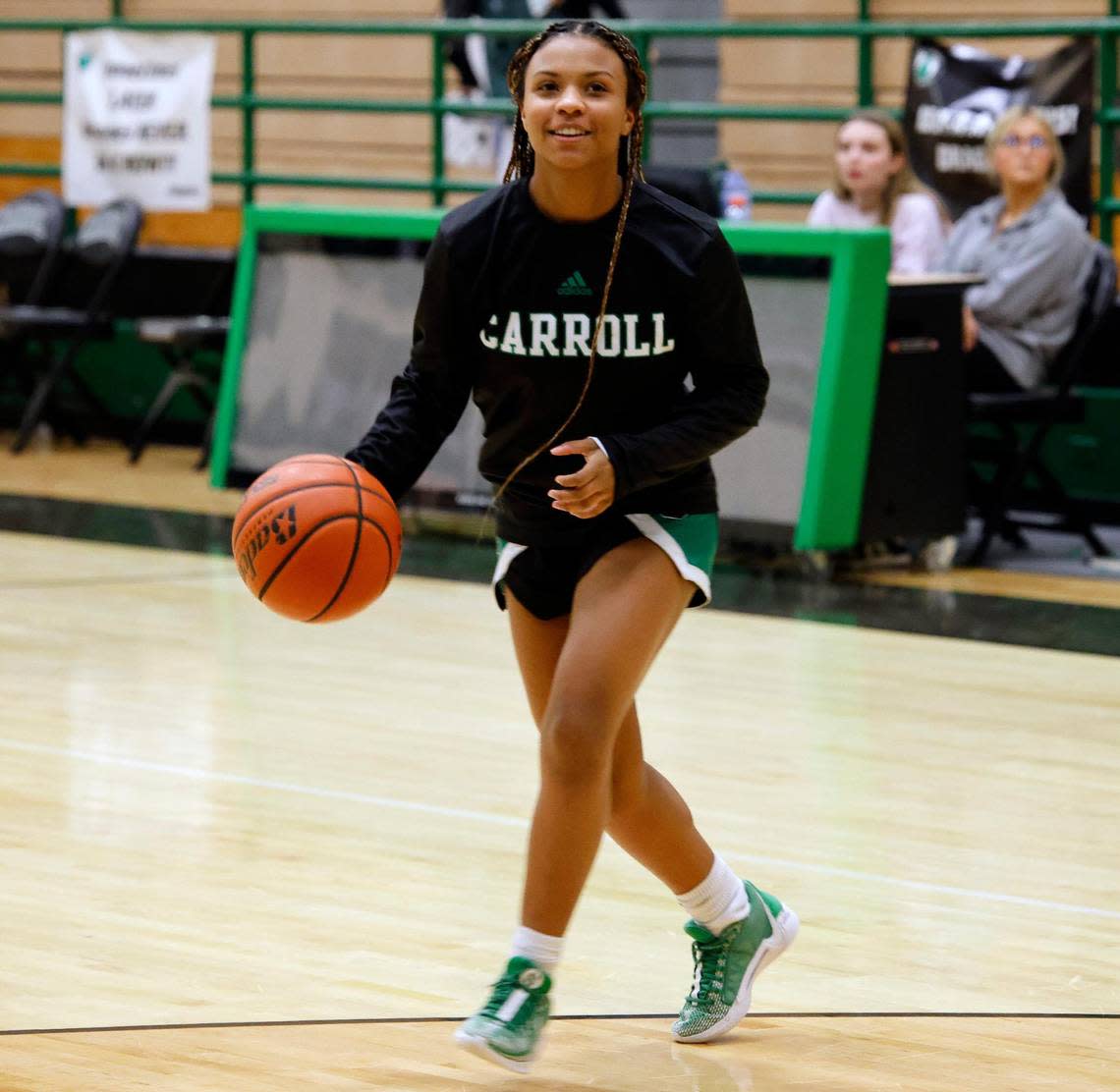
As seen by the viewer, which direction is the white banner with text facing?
toward the camera

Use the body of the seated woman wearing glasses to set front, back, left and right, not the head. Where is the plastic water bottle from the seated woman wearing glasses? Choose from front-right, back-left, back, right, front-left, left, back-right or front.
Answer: right

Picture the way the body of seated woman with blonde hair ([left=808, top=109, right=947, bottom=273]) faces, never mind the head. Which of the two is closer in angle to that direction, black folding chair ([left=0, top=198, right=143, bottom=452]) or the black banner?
the black folding chair

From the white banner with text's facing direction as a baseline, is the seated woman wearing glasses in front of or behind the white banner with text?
in front

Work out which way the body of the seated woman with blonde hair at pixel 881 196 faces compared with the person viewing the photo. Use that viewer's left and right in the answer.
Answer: facing the viewer and to the left of the viewer

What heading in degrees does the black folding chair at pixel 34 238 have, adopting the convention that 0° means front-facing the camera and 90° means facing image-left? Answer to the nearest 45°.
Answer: approximately 45°

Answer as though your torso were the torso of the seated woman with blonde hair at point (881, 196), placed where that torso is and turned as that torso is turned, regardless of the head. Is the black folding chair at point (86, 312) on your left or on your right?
on your right

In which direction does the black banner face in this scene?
toward the camera

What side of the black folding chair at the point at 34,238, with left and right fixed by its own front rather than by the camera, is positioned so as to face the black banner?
left
